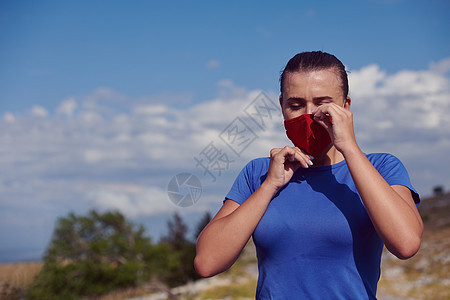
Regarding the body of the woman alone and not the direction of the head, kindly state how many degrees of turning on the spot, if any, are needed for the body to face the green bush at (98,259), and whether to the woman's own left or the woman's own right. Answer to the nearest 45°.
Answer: approximately 135° to the woman's own right

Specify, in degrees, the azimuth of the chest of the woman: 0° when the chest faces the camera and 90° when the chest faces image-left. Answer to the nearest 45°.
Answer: approximately 0°
